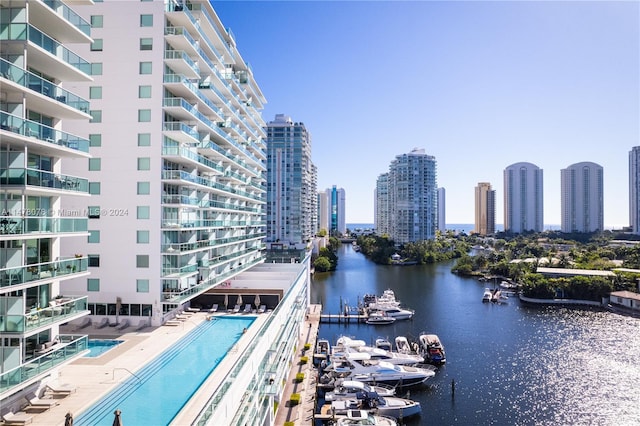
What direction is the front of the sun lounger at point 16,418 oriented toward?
to the viewer's right
